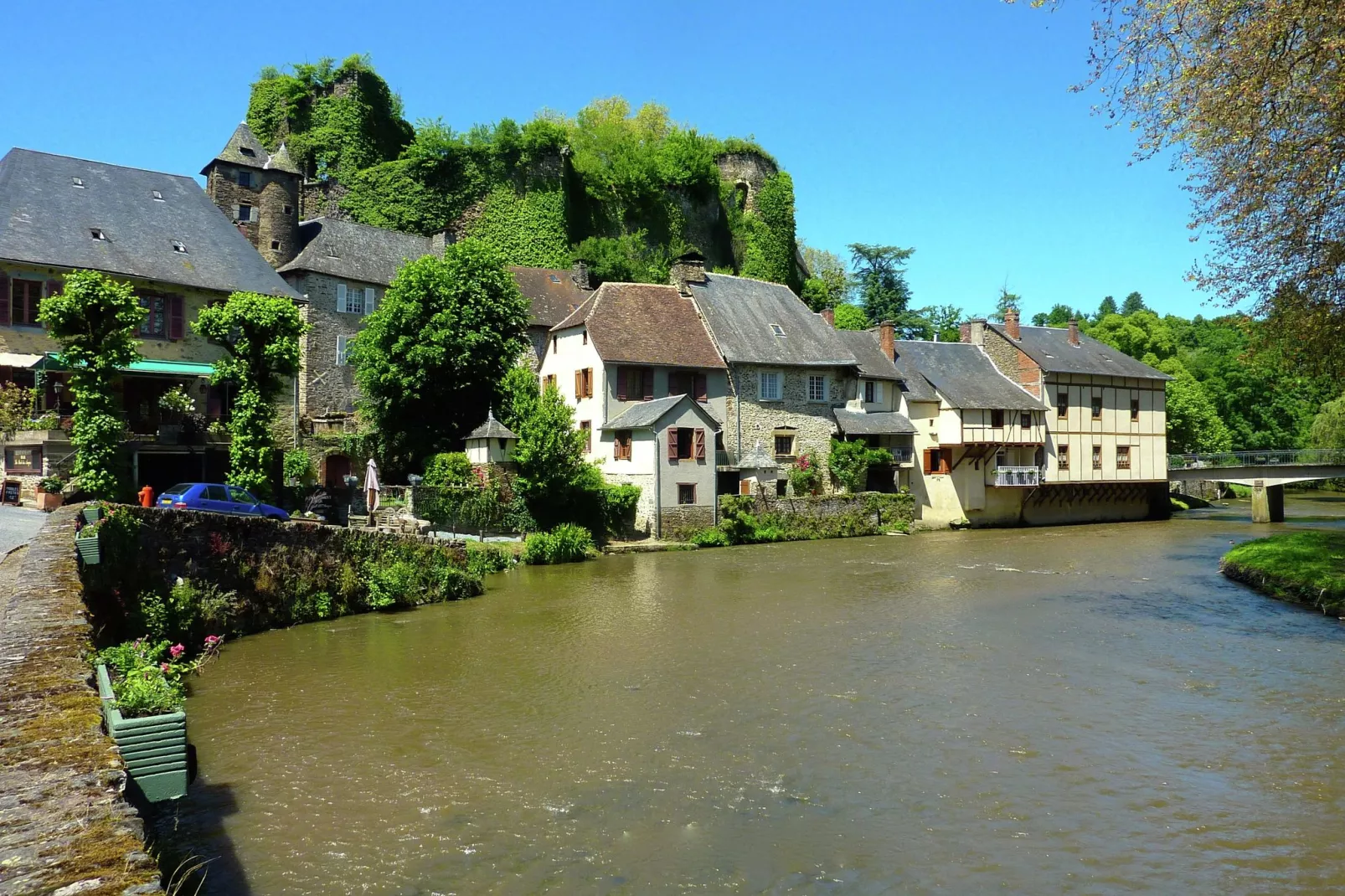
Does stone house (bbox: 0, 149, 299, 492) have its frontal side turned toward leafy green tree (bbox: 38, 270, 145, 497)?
yes

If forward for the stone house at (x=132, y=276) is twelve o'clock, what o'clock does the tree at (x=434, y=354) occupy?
The tree is roughly at 9 o'clock from the stone house.

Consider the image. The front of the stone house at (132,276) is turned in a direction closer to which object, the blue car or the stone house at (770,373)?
the blue car

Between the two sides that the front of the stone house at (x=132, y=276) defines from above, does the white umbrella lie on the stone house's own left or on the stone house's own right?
on the stone house's own left

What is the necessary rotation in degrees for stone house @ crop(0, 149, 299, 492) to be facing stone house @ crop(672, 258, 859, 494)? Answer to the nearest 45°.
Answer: approximately 90° to its left

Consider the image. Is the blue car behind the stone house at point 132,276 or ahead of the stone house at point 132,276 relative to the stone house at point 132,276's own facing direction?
ahead

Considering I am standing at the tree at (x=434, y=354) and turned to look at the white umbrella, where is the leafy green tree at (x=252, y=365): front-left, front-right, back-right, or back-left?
front-right

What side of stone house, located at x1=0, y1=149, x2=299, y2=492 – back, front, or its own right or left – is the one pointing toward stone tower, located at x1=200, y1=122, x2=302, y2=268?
back

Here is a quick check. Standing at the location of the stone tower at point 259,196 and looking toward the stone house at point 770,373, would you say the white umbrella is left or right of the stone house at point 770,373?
right

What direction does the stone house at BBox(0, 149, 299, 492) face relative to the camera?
toward the camera

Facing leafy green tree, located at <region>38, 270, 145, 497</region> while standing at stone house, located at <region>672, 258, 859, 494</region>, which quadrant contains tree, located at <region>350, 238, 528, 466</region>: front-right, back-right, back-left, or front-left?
front-right

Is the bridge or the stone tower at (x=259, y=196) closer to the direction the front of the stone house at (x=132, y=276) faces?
the bridge

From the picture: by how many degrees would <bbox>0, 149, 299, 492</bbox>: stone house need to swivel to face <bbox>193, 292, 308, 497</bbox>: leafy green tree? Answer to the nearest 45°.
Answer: approximately 45° to its left

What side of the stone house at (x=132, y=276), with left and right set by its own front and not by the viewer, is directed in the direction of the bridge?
left

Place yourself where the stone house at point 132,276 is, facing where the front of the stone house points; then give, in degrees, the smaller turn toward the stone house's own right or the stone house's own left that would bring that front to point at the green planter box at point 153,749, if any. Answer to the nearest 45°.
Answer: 0° — it already faces it
